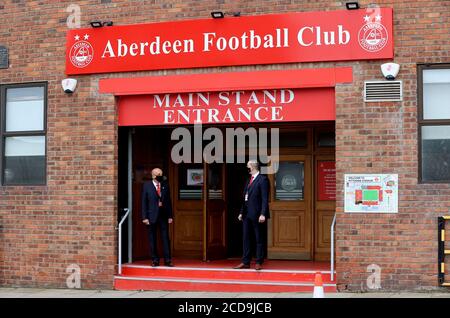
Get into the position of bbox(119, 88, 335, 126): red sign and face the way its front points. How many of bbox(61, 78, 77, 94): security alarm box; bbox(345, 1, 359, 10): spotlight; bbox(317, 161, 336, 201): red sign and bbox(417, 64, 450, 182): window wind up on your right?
1

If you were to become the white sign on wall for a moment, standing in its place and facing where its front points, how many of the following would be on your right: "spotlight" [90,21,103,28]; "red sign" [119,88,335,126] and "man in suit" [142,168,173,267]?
3

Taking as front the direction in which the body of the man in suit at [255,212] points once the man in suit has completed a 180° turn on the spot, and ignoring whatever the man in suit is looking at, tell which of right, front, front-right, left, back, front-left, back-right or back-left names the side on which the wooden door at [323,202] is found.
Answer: front

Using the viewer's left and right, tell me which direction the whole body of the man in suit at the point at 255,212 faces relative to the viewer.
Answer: facing the viewer and to the left of the viewer

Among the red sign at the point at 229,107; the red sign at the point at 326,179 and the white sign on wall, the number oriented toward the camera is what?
3

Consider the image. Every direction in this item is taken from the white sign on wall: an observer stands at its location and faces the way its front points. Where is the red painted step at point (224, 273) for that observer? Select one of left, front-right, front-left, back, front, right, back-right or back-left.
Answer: right

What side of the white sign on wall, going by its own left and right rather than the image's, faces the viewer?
front

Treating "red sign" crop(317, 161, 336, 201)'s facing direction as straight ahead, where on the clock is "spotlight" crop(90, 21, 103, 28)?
The spotlight is roughly at 2 o'clock from the red sign.

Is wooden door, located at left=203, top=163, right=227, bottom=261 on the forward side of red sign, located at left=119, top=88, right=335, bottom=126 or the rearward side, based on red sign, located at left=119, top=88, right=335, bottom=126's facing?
on the rearward side

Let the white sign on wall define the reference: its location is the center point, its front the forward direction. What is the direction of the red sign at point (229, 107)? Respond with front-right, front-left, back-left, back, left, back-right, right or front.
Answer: right

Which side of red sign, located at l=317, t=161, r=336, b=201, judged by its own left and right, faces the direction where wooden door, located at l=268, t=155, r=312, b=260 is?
right

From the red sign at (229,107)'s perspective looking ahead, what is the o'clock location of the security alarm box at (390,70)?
The security alarm box is roughly at 10 o'clock from the red sign.

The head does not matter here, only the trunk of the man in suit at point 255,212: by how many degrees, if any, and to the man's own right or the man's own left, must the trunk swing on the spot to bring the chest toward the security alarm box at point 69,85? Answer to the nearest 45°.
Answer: approximately 45° to the man's own right

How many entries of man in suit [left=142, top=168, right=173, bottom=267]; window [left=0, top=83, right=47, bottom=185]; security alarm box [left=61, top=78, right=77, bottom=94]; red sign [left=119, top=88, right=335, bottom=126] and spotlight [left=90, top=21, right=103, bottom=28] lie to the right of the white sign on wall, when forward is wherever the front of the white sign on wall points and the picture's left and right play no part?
5

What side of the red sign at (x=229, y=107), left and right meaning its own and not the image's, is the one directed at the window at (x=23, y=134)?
right
